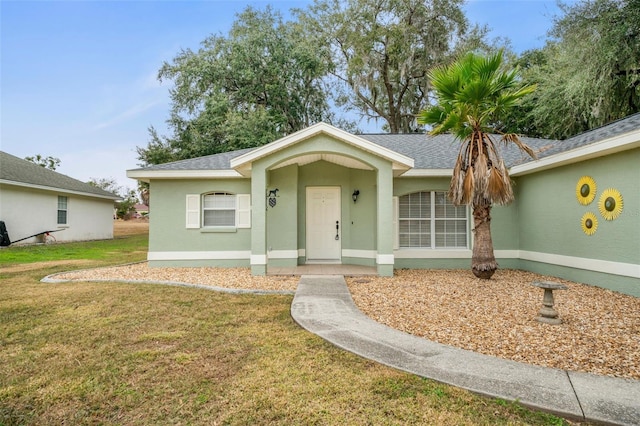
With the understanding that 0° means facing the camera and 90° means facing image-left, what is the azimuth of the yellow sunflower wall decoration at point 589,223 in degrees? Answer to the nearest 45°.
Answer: approximately 45°

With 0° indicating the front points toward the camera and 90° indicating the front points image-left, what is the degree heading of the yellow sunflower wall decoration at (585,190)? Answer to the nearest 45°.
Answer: approximately 45°

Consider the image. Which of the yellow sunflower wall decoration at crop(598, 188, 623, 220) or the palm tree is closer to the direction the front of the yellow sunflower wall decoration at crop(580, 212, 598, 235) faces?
the palm tree

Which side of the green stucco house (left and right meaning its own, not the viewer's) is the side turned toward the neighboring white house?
right

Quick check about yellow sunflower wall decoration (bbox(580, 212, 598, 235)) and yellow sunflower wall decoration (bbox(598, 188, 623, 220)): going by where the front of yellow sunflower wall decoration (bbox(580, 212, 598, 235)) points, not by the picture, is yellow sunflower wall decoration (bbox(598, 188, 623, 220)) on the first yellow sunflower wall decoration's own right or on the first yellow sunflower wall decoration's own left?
on the first yellow sunflower wall decoration's own left

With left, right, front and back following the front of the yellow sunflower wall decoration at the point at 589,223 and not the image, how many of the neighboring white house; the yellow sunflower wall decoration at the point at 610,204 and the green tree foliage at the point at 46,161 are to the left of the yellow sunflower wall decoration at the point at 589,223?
1

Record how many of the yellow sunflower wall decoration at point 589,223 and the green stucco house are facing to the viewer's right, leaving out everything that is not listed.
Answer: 0

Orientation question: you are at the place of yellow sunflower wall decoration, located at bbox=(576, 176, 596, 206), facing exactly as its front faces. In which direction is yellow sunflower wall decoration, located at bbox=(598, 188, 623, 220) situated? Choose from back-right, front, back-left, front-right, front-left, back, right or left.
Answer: left

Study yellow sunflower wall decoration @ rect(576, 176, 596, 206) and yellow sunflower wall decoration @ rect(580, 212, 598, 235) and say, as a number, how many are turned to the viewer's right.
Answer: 0
